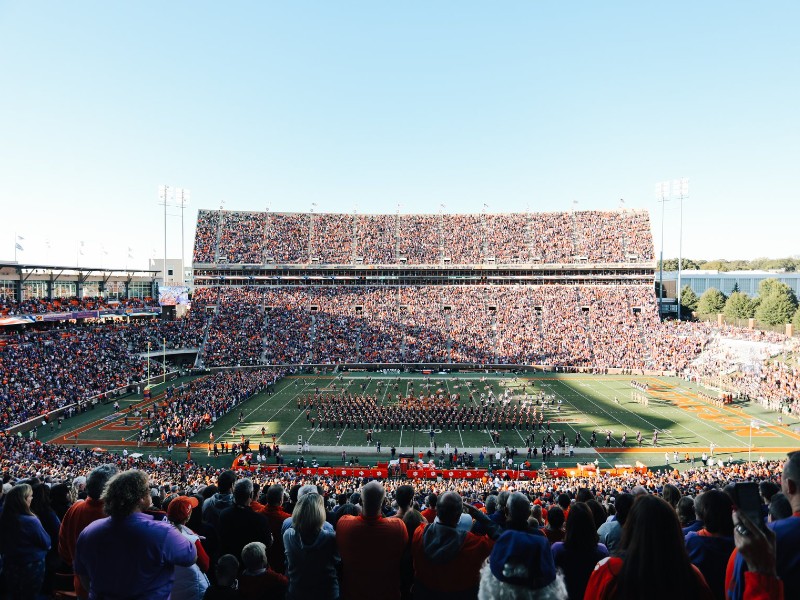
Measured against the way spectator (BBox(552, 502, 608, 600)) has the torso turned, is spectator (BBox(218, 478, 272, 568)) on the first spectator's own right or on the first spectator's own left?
on the first spectator's own left

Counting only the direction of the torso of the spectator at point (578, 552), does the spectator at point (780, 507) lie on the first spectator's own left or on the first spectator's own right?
on the first spectator's own right

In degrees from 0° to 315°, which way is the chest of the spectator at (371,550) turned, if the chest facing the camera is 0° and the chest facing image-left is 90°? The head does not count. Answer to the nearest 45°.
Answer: approximately 180°

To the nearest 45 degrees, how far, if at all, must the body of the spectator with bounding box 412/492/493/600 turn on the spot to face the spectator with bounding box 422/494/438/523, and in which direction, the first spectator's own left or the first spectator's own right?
0° — they already face them

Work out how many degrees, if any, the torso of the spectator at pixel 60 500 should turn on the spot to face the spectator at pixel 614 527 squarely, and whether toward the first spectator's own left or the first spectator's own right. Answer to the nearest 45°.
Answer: approximately 90° to the first spectator's own right

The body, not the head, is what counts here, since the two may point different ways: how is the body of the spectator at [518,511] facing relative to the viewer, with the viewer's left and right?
facing away from the viewer

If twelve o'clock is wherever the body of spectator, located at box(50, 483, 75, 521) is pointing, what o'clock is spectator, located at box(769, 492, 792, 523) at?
spectator, located at box(769, 492, 792, 523) is roughly at 3 o'clock from spectator, located at box(50, 483, 75, 521).

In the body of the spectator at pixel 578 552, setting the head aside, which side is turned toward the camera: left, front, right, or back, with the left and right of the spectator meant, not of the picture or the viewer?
back

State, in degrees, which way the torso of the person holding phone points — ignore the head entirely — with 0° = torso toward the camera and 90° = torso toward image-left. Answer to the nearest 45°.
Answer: approximately 135°

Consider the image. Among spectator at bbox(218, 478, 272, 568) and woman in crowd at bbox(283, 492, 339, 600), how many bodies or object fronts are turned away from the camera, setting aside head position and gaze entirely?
2

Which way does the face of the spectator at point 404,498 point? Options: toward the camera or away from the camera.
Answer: away from the camera

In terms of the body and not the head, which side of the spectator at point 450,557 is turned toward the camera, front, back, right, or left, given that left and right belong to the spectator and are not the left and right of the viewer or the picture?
back

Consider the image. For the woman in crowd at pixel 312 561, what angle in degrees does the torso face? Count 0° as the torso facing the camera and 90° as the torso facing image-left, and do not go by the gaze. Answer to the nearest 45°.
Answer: approximately 180°
